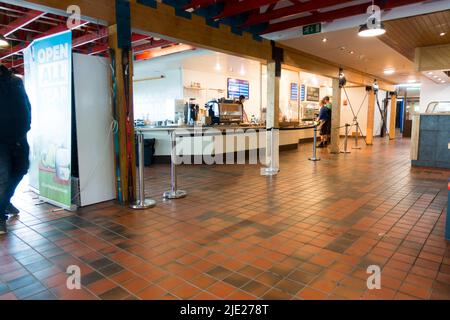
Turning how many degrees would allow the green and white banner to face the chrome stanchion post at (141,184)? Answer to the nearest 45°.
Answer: approximately 90° to its left

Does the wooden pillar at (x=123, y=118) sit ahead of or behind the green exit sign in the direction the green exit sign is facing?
ahead

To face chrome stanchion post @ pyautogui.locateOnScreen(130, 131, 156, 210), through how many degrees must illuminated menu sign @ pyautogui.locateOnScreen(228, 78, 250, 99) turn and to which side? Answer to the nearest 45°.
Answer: approximately 45° to its right

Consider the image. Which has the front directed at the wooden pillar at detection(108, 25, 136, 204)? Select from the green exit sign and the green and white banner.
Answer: the green exit sign

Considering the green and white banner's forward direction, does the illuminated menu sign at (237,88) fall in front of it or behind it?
behind

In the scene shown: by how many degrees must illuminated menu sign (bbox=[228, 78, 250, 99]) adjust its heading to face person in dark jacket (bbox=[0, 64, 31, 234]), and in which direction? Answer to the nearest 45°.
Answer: approximately 45° to its right

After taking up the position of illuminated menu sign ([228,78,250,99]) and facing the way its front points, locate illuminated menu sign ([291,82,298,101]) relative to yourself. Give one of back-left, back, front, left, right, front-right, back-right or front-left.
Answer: left

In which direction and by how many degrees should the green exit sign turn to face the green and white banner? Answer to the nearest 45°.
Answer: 0° — it already faces it

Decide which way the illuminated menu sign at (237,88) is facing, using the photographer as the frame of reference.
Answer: facing the viewer and to the right of the viewer

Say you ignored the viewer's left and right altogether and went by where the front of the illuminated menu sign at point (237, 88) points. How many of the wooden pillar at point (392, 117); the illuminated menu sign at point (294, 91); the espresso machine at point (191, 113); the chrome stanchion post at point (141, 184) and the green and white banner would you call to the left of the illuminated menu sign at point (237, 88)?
2

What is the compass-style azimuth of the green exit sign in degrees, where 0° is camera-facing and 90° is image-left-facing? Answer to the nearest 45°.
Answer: approximately 45°

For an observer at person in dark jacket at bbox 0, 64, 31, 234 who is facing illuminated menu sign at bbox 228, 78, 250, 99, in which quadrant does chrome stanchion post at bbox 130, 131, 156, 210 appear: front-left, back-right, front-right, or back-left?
front-right

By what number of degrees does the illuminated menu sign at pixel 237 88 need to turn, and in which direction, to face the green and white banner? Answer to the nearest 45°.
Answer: approximately 45° to its right
